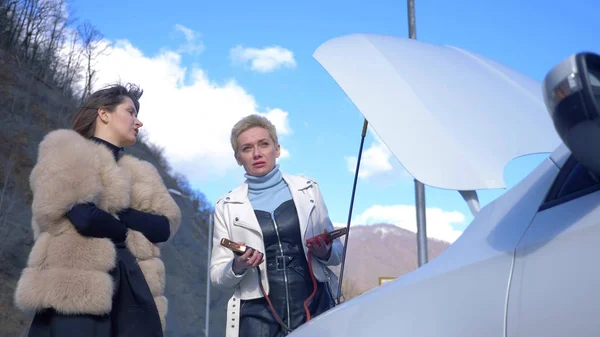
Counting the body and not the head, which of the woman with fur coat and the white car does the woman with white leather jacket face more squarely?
the white car

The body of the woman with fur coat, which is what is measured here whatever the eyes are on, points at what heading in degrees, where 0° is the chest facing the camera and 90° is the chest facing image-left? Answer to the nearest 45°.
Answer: approximately 315°

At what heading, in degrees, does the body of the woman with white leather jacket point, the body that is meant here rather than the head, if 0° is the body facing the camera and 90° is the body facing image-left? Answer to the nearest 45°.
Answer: approximately 0°

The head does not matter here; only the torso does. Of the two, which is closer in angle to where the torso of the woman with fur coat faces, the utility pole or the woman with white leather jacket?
the woman with white leather jacket

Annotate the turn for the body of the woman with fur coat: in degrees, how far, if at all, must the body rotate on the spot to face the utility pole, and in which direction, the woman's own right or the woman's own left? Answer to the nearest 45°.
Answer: approximately 90° to the woman's own left

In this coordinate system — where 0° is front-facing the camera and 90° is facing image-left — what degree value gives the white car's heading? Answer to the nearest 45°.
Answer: approximately 135°

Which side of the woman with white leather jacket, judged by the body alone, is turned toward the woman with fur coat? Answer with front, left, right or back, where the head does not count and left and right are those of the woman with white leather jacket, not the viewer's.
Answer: right

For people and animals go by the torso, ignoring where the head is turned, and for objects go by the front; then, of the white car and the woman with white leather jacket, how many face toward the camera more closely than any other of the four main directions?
1

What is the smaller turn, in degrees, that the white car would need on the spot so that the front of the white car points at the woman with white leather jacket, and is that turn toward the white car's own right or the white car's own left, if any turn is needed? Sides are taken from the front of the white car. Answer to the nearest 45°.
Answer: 0° — it already faces them

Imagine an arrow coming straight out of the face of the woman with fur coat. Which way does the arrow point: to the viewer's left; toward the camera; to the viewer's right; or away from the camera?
to the viewer's right

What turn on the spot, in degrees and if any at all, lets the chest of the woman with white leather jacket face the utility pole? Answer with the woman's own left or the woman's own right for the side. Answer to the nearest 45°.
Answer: approximately 135° to the woman's own left
